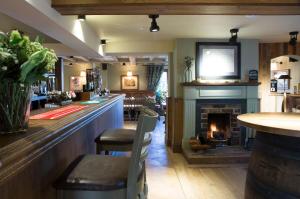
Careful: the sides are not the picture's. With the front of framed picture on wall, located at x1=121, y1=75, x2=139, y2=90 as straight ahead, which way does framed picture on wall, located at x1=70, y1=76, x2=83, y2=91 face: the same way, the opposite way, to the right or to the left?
the same way

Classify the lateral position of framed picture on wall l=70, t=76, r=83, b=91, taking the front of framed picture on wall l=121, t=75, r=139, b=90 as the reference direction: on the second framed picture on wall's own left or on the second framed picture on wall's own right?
on the second framed picture on wall's own right

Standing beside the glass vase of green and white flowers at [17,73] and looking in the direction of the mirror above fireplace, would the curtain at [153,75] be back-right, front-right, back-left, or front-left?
front-left

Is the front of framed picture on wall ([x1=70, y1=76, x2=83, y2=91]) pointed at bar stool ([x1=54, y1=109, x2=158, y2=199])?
yes

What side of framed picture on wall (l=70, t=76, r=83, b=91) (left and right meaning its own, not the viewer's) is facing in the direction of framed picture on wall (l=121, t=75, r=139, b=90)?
left

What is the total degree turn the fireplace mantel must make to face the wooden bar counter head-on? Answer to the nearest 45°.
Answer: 0° — it already faces it

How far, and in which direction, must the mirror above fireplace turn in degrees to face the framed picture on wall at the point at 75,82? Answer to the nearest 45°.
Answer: approximately 135° to its right

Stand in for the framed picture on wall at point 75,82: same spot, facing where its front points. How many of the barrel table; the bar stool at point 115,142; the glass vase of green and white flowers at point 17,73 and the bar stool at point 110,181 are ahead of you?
4

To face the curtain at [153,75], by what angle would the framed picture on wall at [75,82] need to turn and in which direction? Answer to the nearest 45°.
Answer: approximately 90° to its left

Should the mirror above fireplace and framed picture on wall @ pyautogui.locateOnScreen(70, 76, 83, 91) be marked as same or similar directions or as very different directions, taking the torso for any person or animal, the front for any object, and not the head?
same or similar directions

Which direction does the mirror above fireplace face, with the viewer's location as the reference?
facing the viewer

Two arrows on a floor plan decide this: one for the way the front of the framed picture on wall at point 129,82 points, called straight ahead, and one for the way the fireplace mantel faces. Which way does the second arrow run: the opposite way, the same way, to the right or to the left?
the same way

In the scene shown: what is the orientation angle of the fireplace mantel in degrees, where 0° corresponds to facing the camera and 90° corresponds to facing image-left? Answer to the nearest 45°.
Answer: approximately 0°

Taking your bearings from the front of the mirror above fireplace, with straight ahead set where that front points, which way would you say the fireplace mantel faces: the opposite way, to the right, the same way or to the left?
the same way

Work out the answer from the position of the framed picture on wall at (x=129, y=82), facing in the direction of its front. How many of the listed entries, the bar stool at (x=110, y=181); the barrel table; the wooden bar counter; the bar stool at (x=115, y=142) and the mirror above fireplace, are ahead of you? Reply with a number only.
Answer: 5

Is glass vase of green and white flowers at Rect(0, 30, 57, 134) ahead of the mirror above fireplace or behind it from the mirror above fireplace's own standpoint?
ahead

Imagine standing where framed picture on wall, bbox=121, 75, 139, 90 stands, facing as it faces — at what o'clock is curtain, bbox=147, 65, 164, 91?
The curtain is roughly at 9 o'clock from the framed picture on wall.

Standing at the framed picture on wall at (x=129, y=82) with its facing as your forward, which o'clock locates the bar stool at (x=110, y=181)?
The bar stool is roughly at 12 o'clock from the framed picture on wall.

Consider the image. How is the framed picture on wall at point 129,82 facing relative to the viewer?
toward the camera

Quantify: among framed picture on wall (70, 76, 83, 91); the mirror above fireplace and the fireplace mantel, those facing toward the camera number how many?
3

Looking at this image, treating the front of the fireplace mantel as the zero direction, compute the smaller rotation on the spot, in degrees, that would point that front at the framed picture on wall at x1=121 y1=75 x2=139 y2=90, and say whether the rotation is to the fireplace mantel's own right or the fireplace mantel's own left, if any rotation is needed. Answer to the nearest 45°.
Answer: approximately 135° to the fireplace mantel's own right
